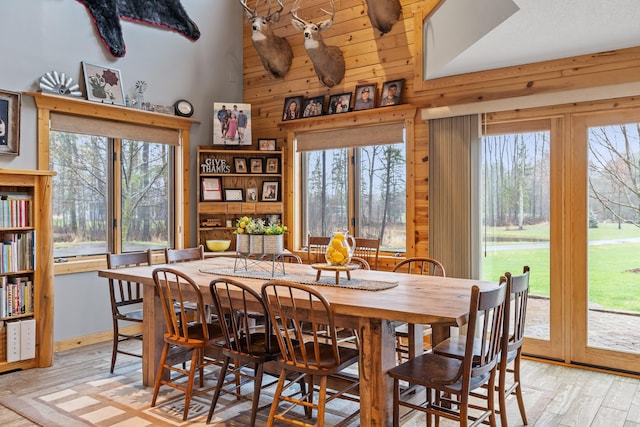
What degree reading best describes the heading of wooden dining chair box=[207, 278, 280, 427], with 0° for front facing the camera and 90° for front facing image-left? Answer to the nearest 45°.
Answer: approximately 225°

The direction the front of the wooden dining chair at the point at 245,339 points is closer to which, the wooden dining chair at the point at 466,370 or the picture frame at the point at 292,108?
the picture frame

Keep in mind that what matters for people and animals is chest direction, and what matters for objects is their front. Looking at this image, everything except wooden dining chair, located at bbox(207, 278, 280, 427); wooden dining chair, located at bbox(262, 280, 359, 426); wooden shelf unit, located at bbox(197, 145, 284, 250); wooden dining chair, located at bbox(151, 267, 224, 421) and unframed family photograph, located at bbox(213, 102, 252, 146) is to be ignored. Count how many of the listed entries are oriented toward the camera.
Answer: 2

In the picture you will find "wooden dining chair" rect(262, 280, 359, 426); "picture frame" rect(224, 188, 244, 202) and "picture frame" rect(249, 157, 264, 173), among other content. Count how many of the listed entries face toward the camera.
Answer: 2

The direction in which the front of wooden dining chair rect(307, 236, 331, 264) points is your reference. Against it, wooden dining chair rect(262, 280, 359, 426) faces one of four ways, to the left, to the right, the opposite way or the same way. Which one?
the opposite way

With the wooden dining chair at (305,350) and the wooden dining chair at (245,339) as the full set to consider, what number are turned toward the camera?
0

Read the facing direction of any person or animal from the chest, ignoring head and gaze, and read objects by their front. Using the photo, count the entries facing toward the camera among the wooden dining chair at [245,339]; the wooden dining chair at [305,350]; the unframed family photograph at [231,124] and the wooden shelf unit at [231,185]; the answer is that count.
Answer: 2

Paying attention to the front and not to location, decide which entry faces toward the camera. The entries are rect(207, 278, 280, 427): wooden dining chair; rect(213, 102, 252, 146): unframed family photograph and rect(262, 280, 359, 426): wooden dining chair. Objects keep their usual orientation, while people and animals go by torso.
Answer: the unframed family photograph

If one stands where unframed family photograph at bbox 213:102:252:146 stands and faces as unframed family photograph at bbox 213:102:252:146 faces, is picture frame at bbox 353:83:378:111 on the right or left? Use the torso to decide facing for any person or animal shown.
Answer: on its left

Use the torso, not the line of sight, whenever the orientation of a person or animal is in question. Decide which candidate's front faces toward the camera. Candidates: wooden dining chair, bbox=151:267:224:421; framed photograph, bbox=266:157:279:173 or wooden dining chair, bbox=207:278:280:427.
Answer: the framed photograph

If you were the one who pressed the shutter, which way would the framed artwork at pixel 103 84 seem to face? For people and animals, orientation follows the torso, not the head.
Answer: facing the viewer and to the right of the viewer
